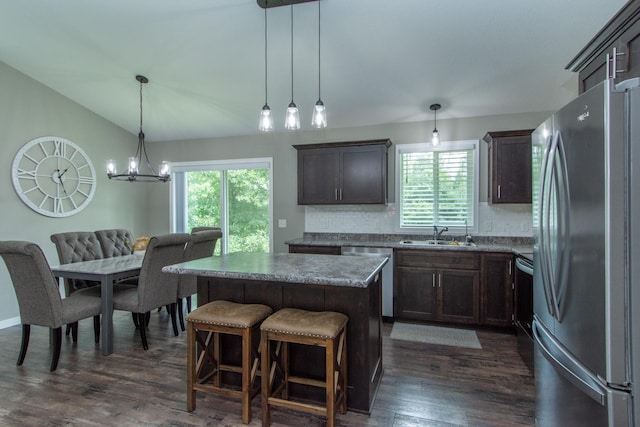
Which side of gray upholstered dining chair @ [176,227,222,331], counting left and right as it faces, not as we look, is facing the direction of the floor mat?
back

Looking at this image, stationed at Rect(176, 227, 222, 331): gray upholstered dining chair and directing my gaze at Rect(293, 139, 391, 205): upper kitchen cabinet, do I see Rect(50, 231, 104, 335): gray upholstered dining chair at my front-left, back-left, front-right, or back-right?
back-left

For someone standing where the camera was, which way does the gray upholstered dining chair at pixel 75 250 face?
facing the viewer and to the right of the viewer

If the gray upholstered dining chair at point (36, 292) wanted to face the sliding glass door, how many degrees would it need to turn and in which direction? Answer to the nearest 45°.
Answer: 0° — it already faces it

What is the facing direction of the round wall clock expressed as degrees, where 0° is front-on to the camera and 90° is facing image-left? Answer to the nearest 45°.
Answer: approximately 315°

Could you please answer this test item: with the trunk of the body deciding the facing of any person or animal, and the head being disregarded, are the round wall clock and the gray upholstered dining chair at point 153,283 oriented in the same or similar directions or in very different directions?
very different directions

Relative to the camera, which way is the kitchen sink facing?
toward the camera

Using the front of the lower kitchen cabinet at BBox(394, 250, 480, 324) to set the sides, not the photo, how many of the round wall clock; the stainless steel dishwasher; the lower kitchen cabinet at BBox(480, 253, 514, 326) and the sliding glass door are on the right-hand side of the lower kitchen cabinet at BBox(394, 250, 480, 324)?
3

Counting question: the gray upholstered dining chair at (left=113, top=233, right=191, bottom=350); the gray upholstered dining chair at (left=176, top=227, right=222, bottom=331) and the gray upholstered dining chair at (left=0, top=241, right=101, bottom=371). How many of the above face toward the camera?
0

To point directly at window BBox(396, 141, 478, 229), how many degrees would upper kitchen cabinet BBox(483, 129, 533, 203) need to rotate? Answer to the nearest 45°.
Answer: approximately 90° to its right

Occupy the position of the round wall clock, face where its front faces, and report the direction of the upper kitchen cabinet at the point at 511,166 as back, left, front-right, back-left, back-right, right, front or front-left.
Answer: front

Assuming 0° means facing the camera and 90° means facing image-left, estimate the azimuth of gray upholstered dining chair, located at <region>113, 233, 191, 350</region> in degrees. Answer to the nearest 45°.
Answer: approximately 135°

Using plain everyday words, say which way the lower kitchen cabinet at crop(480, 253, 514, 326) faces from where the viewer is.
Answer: facing the viewer

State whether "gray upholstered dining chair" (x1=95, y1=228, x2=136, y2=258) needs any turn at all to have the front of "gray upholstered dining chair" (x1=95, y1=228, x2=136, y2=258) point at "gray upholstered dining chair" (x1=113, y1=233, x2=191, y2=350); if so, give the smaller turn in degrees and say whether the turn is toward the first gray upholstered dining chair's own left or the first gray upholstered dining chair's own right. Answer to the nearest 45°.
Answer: approximately 45° to the first gray upholstered dining chair's own right

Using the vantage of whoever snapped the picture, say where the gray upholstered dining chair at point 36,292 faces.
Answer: facing away from the viewer and to the right of the viewer

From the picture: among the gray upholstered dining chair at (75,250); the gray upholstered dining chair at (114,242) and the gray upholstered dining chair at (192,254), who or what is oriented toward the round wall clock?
the gray upholstered dining chair at (192,254)
